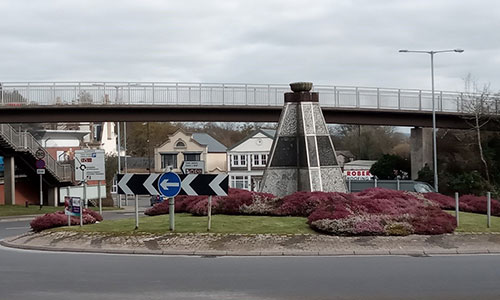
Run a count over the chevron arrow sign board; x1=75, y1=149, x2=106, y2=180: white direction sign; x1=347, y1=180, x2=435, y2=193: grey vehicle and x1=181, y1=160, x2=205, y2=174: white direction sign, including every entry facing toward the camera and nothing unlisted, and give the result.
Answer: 3

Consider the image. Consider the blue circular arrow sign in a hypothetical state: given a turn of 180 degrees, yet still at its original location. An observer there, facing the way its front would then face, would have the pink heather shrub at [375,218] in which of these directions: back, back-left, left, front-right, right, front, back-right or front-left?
right

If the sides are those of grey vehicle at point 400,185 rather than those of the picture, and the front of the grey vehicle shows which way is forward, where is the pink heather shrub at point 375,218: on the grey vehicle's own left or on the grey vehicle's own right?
on the grey vehicle's own right

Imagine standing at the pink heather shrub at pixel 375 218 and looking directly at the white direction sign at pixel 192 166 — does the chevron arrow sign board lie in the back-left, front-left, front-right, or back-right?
front-left

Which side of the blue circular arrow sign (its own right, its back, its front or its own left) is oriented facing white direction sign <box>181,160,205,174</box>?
back

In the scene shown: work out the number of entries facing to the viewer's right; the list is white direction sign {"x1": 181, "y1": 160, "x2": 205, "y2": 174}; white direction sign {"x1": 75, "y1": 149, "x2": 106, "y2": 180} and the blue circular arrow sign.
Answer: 0

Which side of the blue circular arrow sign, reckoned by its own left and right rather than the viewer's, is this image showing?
front

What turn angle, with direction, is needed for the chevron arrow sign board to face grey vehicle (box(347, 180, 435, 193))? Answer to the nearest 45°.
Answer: approximately 135° to its left

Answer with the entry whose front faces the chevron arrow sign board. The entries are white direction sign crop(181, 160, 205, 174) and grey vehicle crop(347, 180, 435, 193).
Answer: the white direction sign

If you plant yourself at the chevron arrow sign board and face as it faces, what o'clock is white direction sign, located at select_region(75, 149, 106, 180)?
The white direction sign is roughly at 5 o'clock from the chevron arrow sign board.

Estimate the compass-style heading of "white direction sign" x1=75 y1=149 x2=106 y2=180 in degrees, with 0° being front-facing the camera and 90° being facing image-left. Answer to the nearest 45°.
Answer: approximately 0°

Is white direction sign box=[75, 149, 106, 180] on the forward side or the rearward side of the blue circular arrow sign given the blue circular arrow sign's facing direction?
on the rearward side

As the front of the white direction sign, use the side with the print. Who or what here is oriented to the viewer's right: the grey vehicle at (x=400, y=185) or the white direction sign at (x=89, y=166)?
the grey vehicle

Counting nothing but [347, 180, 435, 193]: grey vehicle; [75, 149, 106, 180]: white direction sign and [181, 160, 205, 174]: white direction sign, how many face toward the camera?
2

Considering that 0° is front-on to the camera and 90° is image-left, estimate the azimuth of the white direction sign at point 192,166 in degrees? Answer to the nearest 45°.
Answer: approximately 0°

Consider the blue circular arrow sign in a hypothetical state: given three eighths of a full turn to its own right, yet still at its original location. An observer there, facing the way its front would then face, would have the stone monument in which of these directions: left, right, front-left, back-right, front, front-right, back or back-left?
right

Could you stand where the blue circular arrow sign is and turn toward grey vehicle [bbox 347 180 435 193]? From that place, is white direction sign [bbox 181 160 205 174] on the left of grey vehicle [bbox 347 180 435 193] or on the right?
left
